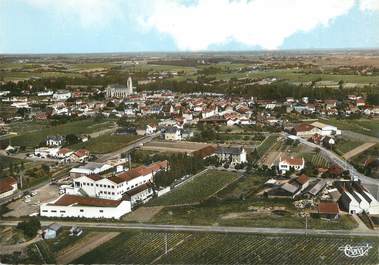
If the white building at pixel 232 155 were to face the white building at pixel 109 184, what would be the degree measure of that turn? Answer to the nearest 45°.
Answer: approximately 45° to its right

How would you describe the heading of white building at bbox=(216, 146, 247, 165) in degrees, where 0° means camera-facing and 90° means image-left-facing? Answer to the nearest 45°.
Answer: approximately 0°

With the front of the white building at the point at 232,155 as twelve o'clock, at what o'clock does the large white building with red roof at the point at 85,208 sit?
The large white building with red roof is roughly at 1 o'clock from the white building.

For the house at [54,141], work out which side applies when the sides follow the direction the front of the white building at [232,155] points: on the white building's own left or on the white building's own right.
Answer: on the white building's own right

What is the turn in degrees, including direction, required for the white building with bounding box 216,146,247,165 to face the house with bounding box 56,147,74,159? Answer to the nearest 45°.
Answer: approximately 90° to its right

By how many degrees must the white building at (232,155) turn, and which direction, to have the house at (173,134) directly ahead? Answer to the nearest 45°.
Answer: approximately 135° to its right

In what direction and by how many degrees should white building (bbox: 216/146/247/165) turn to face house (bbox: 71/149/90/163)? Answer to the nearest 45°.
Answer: approximately 90° to its right

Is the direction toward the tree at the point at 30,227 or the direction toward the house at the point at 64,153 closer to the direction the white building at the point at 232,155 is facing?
the tree

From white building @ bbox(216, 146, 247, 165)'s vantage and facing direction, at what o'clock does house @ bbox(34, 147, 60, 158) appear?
The house is roughly at 3 o'clock from the white building.

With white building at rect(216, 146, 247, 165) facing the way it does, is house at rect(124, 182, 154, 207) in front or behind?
in front

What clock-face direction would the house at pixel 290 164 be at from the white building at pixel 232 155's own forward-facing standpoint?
The house is roughly at 10 o'clock from the white building.

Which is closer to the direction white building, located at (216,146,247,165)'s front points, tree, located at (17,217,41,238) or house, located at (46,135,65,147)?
the tree

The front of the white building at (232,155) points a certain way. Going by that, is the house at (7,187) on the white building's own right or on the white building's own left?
on the white building's own right
